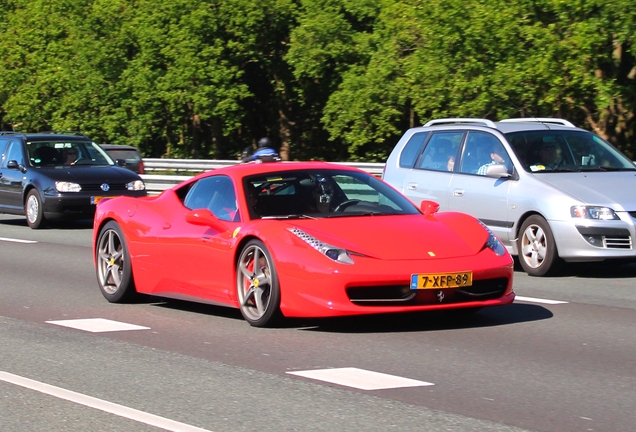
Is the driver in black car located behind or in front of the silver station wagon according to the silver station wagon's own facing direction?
behind

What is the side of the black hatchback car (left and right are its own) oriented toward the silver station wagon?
front

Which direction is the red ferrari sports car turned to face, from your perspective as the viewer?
facing the viewer and to the right of the viewer

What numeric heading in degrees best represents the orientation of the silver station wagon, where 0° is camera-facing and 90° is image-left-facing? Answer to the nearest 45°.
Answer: approximately 315°

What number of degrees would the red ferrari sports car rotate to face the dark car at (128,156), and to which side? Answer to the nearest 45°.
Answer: approximately 135° to its left

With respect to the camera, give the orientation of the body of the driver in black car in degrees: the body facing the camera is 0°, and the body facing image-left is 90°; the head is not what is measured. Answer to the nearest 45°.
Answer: approximately 315°

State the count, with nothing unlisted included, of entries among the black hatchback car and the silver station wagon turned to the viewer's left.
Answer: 0

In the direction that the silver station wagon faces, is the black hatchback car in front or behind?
behind

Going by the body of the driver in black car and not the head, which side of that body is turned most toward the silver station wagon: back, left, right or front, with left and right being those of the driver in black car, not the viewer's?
front

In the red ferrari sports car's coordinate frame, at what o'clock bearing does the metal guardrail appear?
The metal guardrail is roughly at 7 o'clock from the red ferrari sports car.

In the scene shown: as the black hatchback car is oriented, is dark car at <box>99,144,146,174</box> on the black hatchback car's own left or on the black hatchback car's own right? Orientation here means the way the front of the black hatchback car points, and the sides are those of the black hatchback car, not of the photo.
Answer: on the black hatchback car's own left

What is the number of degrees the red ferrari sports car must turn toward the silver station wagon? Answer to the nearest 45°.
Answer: approximately 90° to its left
